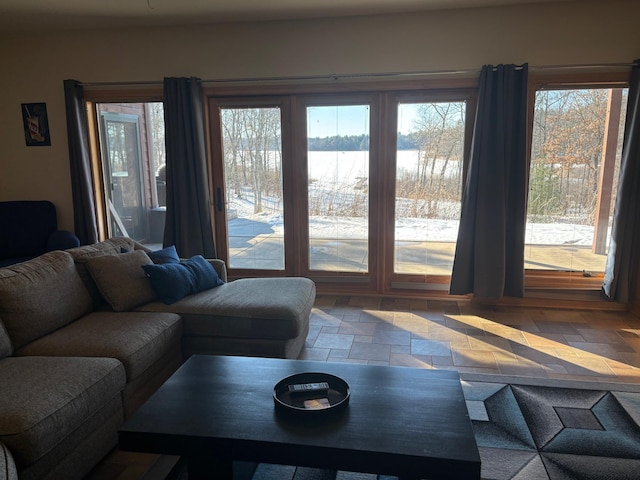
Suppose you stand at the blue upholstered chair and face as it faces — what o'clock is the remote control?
The remote control is roughly at 1 o'clock from the blue upholstered chair.

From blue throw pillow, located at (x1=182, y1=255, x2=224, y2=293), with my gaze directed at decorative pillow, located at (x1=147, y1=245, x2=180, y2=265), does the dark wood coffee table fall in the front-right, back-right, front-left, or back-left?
back-left

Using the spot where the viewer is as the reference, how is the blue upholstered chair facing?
facing the viewer and to the right of the viewer

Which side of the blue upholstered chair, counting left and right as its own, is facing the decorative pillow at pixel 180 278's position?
front

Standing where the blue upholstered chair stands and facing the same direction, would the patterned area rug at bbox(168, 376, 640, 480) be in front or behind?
in front

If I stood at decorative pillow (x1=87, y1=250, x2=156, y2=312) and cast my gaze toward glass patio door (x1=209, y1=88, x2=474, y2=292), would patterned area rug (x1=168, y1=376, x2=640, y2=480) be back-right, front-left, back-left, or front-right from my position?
front-right

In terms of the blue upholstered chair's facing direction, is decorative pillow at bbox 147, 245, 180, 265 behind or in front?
in front

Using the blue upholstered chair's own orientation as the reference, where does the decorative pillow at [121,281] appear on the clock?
The decorative pillow is roughly at 11 o'clock from the blue upholstered chair.

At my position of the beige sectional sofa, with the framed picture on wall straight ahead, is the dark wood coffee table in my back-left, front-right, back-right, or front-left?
back-right

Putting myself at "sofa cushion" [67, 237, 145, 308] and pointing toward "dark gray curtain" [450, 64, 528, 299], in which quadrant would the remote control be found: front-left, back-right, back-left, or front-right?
front-right

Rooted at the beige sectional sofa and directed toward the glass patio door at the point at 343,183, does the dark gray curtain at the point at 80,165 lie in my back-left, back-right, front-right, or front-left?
front-left
